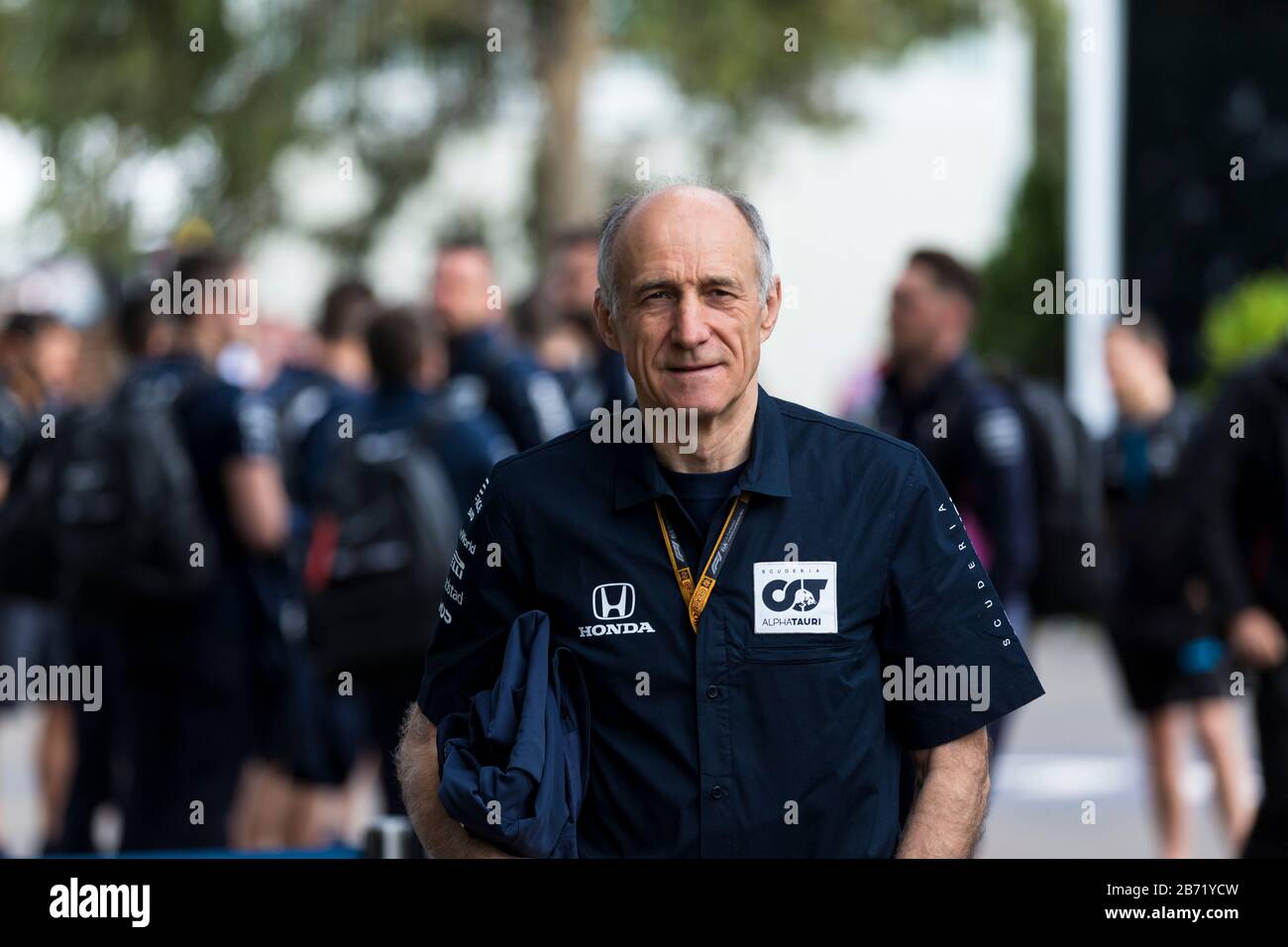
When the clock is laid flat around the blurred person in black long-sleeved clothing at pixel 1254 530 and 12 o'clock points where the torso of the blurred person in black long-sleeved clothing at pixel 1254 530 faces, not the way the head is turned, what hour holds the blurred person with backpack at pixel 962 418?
the blurred person with backpack at pixel 962 418 is roughly at 3 o'clock from the blurred person in black long-sleeved clothing at pixel 1254 530.

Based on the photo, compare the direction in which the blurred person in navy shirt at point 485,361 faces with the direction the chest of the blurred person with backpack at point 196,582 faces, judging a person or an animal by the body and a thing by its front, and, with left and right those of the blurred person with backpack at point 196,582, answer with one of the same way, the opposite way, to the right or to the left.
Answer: the opposite way

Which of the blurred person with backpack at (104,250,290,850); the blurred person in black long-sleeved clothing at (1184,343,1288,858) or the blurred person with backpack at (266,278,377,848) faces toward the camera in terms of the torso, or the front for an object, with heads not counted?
the blurred person in black long-sleeved clothing at (1184,343,1288,858)

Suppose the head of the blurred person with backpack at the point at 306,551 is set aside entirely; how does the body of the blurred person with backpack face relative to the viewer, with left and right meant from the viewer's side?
facing away from the viewer and to the right of the viewer

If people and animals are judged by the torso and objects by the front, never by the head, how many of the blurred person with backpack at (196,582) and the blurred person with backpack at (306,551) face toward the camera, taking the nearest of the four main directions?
0

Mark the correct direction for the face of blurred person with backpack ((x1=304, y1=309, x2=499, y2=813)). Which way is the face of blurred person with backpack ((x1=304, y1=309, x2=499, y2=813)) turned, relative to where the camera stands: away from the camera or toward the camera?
away from the camera

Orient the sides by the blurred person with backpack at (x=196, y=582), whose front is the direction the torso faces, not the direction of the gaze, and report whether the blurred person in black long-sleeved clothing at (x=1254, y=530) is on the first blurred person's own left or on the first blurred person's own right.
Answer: on the first blurred person's own right

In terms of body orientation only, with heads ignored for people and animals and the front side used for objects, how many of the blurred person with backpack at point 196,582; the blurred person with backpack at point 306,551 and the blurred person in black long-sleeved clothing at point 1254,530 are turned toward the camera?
1

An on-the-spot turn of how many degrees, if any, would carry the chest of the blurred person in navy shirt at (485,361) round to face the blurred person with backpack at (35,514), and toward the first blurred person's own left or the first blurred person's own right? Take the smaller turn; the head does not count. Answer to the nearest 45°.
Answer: approximately 90° to the first blurred person's own right

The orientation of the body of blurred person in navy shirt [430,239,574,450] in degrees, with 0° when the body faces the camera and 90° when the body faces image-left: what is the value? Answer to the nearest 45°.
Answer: approximately 45°

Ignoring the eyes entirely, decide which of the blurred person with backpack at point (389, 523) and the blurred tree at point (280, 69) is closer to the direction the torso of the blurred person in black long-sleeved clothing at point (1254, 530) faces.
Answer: the blurred person with backpack

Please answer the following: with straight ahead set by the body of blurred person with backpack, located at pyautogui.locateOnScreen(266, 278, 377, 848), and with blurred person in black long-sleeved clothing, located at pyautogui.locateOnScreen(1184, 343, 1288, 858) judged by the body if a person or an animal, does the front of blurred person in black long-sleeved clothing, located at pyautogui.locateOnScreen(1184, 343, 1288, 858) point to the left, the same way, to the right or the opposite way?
the opposite way
